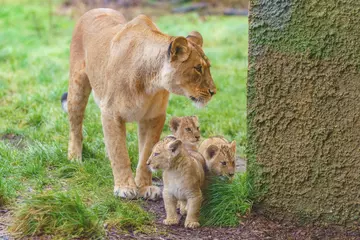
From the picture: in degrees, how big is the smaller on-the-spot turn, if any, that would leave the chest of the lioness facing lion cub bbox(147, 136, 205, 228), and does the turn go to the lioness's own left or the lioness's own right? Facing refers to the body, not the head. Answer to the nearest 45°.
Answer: approximately 45° to the lioness's own right

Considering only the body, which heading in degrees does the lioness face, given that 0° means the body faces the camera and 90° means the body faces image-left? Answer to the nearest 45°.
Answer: approximately 315°

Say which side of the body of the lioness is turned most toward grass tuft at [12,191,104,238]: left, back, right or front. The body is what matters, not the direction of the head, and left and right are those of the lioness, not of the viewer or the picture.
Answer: right

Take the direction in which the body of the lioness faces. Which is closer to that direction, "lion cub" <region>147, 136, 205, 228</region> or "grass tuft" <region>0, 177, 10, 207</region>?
the lion cub

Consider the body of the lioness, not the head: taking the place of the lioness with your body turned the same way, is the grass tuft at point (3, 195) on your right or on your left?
on your right

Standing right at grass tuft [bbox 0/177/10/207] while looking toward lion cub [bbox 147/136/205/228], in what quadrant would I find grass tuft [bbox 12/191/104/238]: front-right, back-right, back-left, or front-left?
front-right
